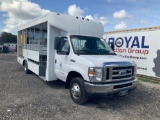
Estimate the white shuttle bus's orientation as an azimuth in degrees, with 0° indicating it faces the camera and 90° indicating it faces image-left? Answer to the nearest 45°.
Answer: approximately 315°

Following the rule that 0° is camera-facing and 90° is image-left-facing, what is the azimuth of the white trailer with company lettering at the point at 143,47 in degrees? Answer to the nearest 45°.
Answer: approximately 45°

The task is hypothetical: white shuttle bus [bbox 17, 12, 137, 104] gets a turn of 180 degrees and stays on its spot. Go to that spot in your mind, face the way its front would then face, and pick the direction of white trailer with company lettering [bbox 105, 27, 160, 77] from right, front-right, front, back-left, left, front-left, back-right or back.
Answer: right
